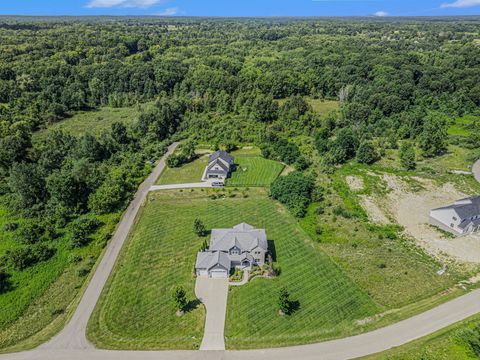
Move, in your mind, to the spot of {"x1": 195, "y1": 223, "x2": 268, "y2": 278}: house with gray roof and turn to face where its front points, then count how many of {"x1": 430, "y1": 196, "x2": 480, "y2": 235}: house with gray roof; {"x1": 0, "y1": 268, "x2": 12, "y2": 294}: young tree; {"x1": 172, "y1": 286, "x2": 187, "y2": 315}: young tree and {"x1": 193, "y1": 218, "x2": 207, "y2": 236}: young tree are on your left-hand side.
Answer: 1

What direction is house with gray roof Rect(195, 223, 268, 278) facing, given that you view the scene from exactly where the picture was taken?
facing the viewer

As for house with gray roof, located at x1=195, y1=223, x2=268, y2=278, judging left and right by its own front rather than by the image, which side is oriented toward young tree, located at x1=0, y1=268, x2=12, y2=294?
right

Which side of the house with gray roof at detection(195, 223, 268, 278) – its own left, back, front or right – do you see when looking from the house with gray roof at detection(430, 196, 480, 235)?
left

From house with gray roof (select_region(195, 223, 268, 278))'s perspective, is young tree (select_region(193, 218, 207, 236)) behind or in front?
behind

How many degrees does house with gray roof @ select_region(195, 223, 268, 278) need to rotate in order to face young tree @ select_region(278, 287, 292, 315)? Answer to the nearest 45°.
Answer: approximately 45° to its left

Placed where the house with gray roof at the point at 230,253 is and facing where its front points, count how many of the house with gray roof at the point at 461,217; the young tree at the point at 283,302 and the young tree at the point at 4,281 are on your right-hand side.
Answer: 1
